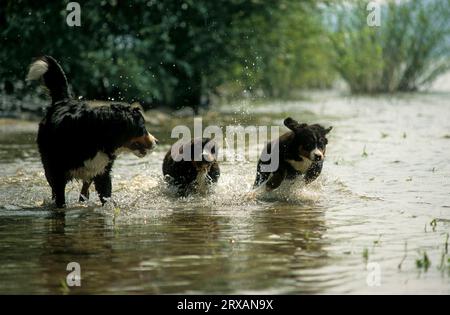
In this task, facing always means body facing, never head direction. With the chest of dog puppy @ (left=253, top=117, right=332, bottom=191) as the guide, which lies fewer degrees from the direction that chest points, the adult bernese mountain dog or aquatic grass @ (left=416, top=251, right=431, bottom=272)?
the aquatic grass

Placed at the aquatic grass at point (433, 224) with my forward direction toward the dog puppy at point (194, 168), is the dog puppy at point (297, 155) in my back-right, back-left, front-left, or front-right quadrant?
front-right

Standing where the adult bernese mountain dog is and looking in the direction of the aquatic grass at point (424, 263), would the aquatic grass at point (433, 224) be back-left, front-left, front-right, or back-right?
front-left

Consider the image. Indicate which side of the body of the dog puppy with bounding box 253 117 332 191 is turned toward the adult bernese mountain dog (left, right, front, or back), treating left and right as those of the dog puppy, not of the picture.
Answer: right

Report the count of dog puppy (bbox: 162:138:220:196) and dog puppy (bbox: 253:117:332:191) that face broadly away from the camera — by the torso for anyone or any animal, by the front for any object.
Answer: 0

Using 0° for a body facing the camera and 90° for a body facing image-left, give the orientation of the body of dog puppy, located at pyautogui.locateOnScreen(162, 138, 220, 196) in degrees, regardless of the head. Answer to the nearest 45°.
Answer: approximately 315°

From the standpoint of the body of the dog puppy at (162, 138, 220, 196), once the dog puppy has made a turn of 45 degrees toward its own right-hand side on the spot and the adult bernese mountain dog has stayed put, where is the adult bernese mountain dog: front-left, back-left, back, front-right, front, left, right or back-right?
front-right

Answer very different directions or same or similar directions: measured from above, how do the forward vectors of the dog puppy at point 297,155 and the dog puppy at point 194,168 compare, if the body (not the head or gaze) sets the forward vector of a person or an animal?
same or similar directions

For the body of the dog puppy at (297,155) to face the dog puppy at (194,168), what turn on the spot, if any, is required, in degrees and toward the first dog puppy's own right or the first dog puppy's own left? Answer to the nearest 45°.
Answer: approximately 135° to the first dog puppy's own right

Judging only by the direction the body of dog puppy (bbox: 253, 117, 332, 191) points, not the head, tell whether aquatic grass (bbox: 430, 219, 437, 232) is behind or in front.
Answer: in front

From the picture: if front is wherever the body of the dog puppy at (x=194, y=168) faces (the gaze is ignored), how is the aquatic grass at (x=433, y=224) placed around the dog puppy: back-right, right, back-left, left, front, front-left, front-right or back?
front
